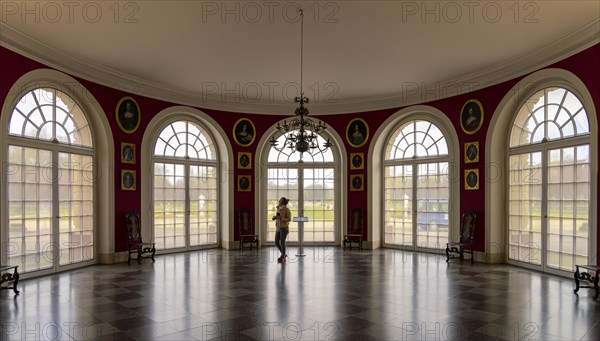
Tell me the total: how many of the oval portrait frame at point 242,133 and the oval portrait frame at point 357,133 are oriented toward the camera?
2

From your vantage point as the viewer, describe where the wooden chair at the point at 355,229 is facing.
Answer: facing the viewer and to the left of the viewer

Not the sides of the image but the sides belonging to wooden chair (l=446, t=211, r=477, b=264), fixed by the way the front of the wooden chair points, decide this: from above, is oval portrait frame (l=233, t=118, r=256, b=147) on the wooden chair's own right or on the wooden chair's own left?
on the wooden chair's own right

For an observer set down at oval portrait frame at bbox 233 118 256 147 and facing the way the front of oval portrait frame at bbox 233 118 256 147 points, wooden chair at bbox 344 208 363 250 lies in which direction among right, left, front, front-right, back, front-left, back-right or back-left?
left

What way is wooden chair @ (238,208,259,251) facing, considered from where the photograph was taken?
facing the viewer and to the right of the viewer

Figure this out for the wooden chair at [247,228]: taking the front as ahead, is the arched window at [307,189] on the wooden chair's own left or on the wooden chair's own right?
on the wooden chair's own left

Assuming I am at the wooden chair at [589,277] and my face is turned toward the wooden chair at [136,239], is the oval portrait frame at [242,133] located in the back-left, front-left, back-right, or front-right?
front-right

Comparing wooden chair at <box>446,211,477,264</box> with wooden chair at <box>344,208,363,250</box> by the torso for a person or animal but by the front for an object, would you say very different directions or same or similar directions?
same or similar directions

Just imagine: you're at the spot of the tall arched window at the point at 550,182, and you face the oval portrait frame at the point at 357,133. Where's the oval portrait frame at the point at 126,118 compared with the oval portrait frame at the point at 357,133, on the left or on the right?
left

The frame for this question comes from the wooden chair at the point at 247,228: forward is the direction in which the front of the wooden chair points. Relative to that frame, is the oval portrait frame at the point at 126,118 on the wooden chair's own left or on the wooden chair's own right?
on the wooden chair's own right

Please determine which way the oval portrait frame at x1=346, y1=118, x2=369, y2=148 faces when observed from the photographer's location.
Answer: facing the viewer
